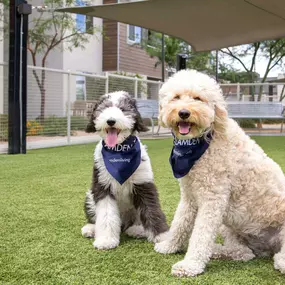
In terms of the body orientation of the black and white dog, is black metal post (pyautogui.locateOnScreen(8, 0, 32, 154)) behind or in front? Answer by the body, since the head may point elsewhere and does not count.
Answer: behind

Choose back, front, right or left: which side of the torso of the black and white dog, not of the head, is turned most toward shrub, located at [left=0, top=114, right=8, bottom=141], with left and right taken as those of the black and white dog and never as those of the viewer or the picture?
back

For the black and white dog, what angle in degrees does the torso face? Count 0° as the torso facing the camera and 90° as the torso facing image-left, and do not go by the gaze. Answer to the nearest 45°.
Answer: approximately 0°

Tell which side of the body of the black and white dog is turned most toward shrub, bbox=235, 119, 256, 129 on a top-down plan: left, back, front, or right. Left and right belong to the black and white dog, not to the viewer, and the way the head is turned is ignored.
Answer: back

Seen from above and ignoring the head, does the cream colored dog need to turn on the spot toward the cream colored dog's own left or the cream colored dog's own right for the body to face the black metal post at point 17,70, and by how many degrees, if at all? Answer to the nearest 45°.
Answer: approximately 90° to the cream colored dog's own right

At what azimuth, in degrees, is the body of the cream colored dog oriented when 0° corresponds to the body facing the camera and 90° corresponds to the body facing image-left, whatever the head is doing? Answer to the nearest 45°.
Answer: approximately 45°

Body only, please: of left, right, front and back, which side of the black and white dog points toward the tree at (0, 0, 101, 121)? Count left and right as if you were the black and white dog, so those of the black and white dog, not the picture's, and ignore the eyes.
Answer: back
